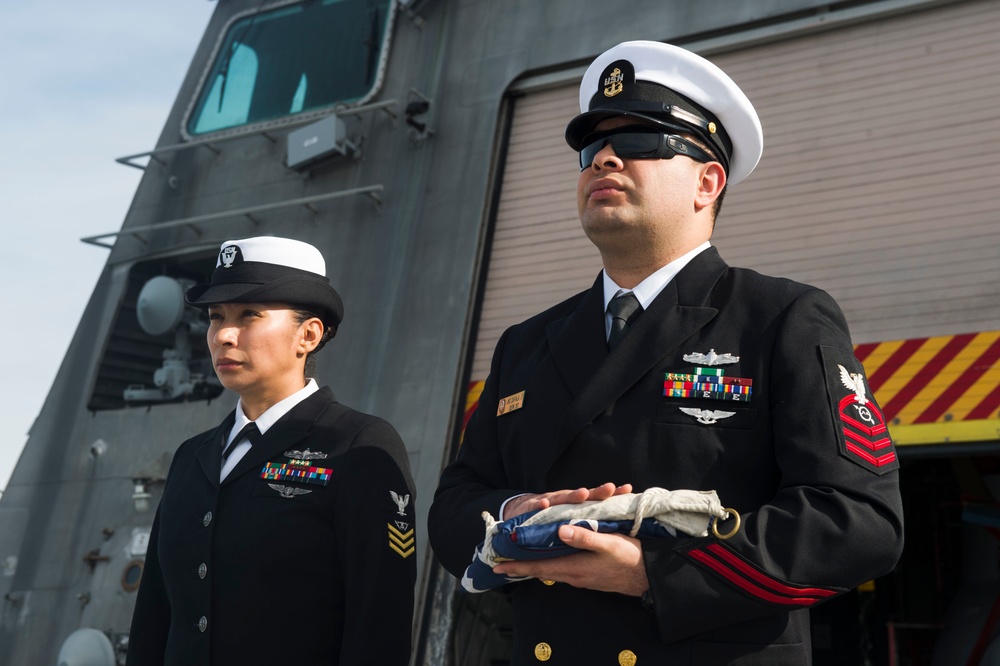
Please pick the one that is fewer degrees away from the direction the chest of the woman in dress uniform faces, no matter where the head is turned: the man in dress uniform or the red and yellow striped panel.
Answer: the man in dress uniform

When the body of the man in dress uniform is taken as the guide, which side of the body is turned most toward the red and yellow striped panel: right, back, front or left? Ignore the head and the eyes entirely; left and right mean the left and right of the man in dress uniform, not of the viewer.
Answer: back

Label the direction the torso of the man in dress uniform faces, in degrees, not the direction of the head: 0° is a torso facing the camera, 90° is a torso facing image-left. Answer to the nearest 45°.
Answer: approximately 45°

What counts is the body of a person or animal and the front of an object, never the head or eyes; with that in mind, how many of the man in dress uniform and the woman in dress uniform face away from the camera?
0

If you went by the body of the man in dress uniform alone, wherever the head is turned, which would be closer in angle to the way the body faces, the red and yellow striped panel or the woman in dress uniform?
the woman in dress uniform

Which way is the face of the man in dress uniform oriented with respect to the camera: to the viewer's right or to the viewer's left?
to the viewer's left

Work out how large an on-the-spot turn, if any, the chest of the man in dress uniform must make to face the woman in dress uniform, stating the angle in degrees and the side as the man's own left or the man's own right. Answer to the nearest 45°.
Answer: approximately 90° to the man's own right

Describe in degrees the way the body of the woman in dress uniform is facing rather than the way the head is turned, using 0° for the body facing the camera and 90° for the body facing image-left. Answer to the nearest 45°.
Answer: approximately 45°

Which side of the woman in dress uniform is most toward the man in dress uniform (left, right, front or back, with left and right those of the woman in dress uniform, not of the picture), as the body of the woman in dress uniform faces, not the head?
left
